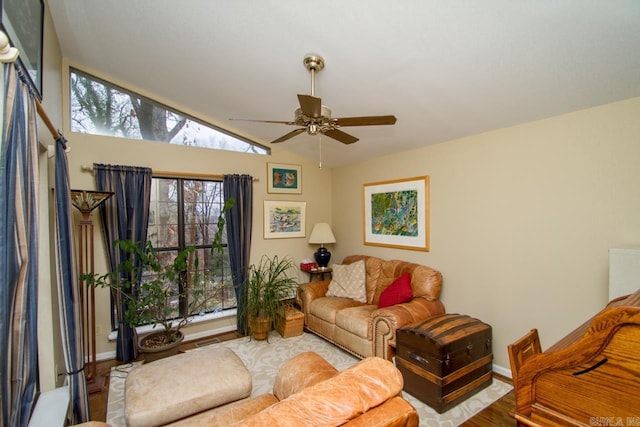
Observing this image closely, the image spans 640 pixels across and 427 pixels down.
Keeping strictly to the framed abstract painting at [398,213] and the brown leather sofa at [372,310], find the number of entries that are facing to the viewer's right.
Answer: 0

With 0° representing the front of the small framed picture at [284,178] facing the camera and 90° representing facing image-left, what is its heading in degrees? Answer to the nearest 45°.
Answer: approximately 315°

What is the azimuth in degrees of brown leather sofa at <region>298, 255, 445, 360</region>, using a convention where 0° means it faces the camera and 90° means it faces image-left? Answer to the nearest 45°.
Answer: approximately 45°

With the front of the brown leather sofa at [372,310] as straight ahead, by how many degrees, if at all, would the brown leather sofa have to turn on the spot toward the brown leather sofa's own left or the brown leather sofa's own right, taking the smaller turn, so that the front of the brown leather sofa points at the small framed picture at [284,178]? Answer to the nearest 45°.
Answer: approximately 90° to the brown leather sofa's own right

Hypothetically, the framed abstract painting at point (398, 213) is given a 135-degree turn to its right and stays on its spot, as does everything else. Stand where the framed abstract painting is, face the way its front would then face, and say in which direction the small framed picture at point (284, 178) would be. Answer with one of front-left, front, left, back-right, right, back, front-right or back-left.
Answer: left

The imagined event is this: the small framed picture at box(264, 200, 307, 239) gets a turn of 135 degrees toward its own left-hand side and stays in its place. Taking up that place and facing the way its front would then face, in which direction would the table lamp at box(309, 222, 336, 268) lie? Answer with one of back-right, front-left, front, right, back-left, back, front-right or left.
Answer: right

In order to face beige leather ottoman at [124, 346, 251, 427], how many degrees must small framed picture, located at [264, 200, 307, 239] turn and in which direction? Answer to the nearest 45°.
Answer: approximately 45° to its right

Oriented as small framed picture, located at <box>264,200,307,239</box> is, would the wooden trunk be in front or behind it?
in front

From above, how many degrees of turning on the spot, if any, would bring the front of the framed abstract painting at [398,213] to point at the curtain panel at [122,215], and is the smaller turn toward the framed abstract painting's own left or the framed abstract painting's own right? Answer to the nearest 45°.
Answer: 0° — it already faces it

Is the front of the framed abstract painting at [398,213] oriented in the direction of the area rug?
yes
